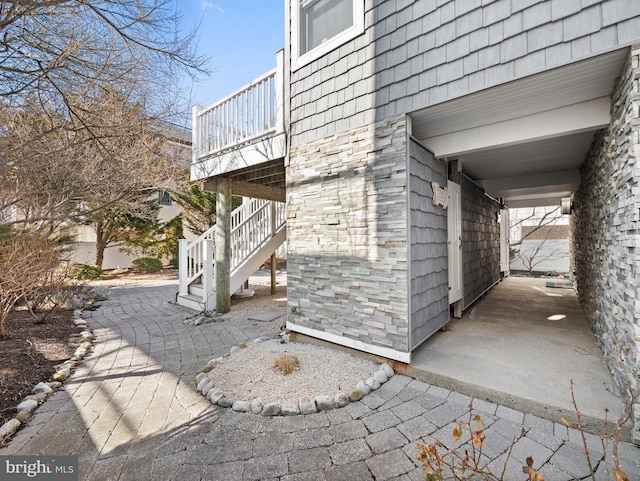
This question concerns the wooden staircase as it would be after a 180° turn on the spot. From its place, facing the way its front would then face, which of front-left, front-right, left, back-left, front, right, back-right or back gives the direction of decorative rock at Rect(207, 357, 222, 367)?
back-right

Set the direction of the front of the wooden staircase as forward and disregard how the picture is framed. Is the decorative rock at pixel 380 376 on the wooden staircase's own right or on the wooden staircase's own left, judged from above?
on the wooden staircase's own left

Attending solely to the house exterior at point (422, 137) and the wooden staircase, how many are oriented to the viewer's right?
0

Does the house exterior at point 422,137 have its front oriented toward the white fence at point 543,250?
no

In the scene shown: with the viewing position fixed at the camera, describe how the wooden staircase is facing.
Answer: facing the viewer and to the left of the viewer

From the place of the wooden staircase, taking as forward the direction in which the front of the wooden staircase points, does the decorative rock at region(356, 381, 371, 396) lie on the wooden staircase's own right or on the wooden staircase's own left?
on the wooden staircase's own left

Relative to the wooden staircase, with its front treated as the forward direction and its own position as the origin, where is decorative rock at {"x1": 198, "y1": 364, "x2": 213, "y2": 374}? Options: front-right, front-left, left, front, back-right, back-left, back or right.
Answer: front-left

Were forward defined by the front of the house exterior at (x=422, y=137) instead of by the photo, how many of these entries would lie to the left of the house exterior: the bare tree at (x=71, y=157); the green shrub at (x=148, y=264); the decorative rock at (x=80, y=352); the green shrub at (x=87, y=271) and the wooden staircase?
0

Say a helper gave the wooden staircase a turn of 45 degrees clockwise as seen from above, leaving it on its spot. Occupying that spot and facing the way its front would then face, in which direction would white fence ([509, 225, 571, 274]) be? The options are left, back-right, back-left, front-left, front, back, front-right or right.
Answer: back
